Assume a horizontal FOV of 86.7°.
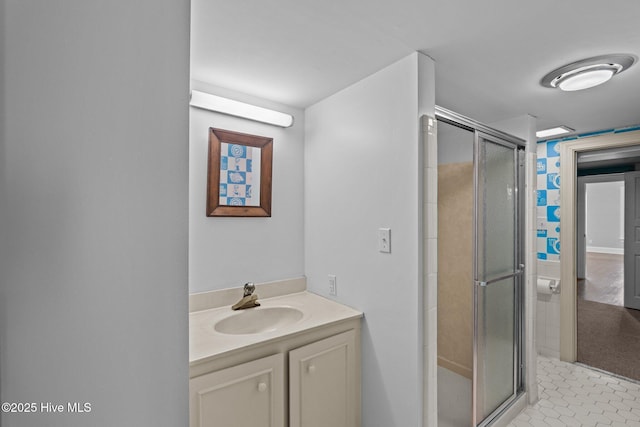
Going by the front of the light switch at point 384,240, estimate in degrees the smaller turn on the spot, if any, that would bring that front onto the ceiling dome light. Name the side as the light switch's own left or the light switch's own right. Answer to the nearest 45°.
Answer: approximately 135° to the light switch's own left
